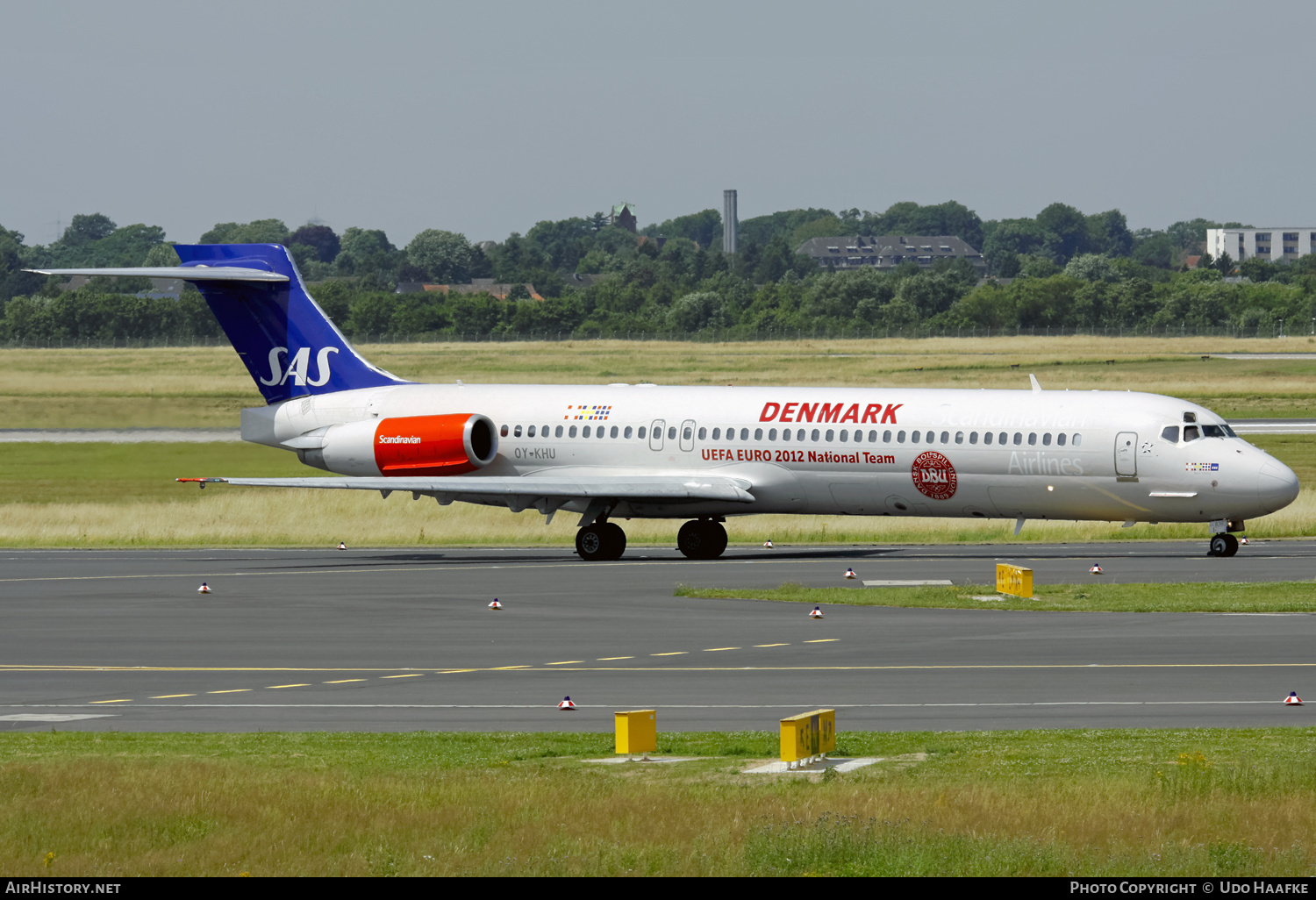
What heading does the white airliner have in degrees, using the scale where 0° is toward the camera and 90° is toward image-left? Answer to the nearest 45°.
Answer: approximately 315°
